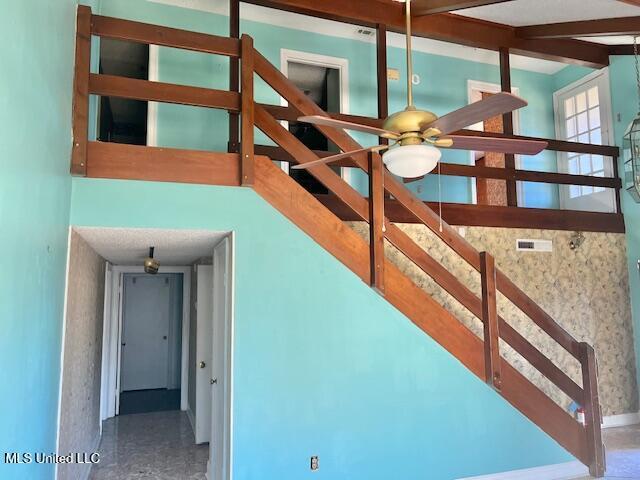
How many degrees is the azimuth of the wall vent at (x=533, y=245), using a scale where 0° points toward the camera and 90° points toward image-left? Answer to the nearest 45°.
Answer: approximately 0°

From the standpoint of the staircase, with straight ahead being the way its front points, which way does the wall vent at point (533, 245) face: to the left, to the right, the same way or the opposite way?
to the right

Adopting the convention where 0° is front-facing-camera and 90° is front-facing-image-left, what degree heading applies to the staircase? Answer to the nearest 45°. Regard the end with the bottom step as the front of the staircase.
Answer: approximately 270°

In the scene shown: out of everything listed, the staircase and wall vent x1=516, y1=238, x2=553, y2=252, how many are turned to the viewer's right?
1

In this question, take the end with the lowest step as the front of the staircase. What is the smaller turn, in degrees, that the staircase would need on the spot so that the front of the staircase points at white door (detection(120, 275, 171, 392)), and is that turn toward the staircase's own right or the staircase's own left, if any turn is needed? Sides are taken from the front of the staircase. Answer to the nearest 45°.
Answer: approximately 135° to the staircase's own left

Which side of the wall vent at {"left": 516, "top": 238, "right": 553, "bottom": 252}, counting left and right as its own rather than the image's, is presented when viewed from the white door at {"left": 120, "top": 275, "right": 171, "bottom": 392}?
right

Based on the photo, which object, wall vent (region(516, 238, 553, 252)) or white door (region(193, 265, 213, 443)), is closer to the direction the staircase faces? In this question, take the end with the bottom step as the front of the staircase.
the wall vent
